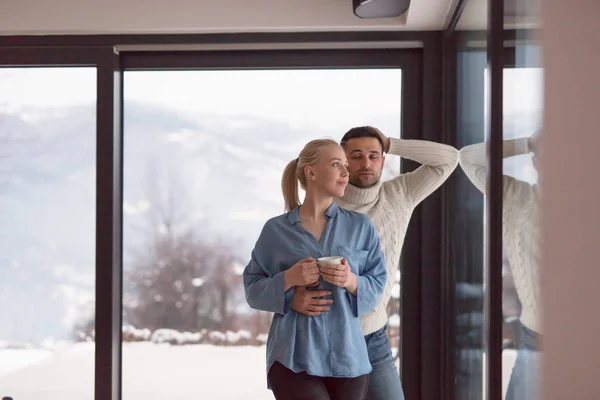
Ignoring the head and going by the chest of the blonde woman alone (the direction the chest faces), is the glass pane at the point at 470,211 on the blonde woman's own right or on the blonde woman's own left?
on the blonde woman's own left

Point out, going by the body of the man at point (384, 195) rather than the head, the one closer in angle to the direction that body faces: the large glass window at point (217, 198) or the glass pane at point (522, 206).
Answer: the glass pane

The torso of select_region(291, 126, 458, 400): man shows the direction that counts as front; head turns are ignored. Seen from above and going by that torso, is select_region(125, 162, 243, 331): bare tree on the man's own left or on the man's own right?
on the man's own right

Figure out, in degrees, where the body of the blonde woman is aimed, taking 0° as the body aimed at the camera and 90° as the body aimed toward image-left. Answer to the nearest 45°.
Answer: approximately 0°

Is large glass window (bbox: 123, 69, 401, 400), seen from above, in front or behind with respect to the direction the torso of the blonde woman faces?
behind

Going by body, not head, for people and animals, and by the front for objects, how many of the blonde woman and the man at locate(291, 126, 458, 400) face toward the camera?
2

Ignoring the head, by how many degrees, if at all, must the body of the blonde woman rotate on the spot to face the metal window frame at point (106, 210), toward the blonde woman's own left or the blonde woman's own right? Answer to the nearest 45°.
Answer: approximately 135° to the blonde woman's own right

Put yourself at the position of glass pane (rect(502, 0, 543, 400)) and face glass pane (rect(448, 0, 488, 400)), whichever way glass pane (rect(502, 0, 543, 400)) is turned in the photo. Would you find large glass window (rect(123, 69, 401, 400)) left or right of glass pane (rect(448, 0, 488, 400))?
left
